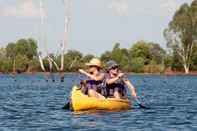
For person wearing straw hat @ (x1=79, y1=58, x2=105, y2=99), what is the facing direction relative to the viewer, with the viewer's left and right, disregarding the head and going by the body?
facing the viewer and to the left of the viewer

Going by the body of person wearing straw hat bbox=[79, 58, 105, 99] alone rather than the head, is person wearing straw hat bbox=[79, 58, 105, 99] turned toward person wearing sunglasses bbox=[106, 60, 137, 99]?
no
